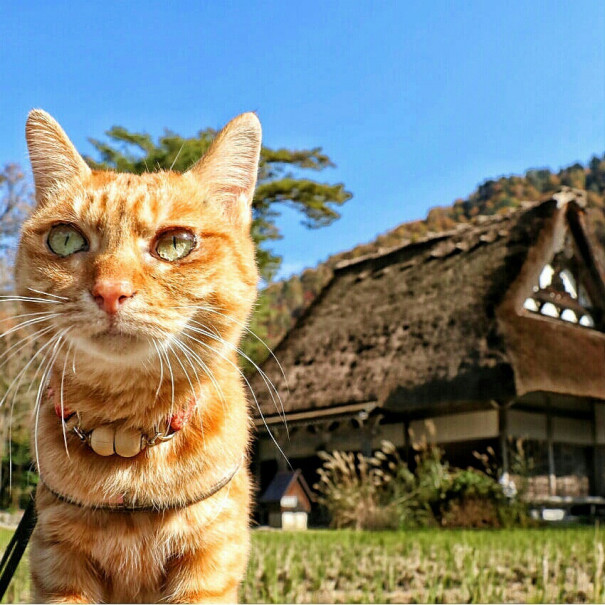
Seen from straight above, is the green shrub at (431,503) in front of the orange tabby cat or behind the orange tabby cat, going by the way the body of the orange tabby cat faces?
behind

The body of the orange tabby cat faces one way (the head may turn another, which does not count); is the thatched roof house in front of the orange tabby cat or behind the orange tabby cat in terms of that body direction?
behind

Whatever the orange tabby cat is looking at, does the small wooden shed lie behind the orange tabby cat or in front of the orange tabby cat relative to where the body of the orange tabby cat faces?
behind

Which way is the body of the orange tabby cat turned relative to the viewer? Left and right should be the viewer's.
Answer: facing the viewer

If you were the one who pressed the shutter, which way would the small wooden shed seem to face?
facing the viewer and to the right of the viewer

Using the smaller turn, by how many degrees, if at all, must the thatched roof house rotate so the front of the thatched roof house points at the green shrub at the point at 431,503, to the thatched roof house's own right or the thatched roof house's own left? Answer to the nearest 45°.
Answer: approximately 45° to the thatched roof house's own right

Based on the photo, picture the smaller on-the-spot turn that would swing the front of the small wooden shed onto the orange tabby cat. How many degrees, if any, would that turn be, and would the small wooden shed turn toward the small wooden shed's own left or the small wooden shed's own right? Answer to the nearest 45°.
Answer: approximately 45° to the small wooden shed's own right

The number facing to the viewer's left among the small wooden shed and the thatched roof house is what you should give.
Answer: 0
